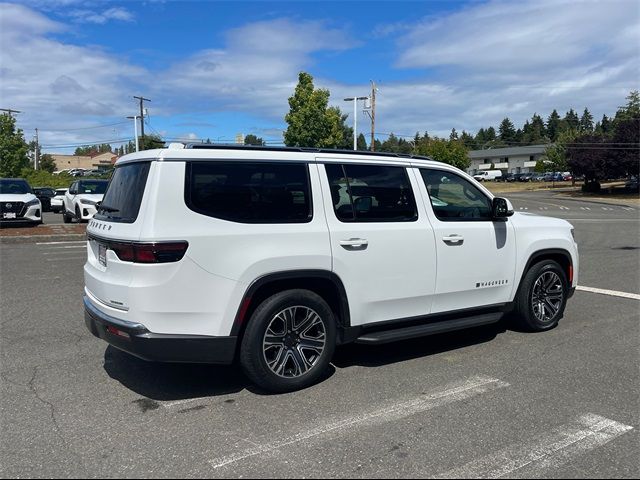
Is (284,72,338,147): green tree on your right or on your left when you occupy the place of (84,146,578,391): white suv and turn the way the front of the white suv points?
on your left

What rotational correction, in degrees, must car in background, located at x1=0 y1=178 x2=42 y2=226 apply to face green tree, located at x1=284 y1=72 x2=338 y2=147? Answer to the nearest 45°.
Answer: approximately 135° to its left

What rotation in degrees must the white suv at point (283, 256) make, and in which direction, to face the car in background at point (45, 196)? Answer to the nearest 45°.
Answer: approximately 90° to its left

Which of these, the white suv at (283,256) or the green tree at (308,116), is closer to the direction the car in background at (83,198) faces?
the white suv

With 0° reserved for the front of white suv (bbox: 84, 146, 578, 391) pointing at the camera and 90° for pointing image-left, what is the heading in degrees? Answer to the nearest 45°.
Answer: approximately 225°

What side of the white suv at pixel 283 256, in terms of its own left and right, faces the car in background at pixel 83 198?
left

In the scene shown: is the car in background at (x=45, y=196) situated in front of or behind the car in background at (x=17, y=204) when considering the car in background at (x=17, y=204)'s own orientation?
behind

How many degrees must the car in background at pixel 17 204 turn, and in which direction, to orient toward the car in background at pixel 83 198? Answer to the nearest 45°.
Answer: approximately 135° to its left

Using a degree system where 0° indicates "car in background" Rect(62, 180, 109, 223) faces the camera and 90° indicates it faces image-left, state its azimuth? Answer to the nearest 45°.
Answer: approximately 315°

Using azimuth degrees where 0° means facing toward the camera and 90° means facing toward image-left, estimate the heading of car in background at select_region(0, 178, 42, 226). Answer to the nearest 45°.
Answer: approximately 0°

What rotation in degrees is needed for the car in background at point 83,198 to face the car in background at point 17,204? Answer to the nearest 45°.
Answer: approximately 90° to its right

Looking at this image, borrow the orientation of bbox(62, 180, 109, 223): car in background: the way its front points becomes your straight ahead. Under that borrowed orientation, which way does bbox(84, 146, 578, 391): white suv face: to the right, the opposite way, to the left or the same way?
to the left
